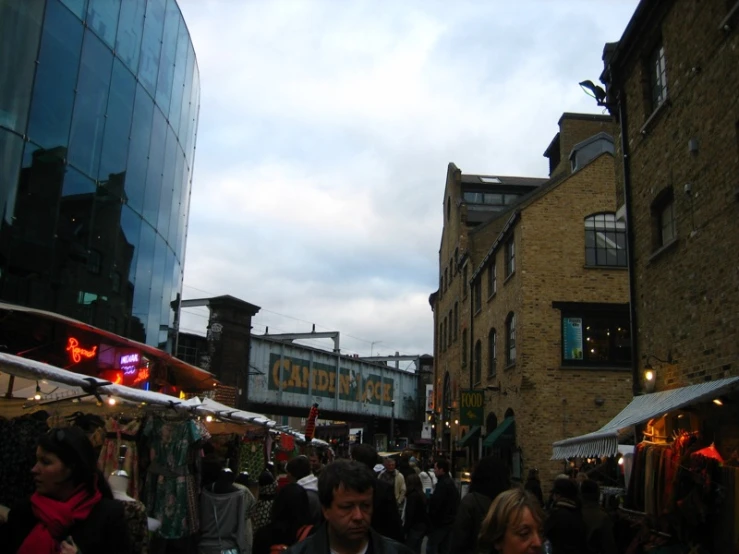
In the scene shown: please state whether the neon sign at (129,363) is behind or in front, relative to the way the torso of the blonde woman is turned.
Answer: behind

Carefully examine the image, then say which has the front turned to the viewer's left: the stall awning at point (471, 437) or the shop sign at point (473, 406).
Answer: the stall awning

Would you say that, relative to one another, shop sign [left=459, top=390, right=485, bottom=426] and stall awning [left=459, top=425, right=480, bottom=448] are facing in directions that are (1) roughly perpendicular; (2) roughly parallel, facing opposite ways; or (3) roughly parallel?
roughly perpendicular

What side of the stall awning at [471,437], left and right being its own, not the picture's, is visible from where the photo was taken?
left

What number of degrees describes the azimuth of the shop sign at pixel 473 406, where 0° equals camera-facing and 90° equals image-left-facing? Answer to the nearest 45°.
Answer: approximately 0°
